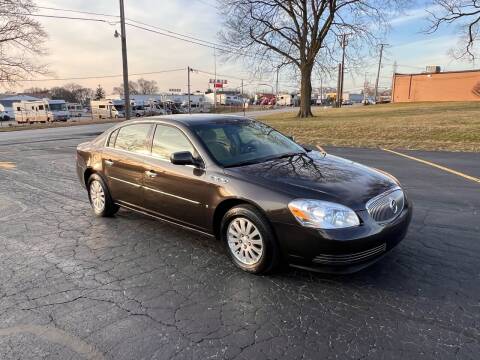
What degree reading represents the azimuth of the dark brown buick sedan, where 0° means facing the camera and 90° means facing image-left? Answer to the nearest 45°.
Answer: approximately 315°
